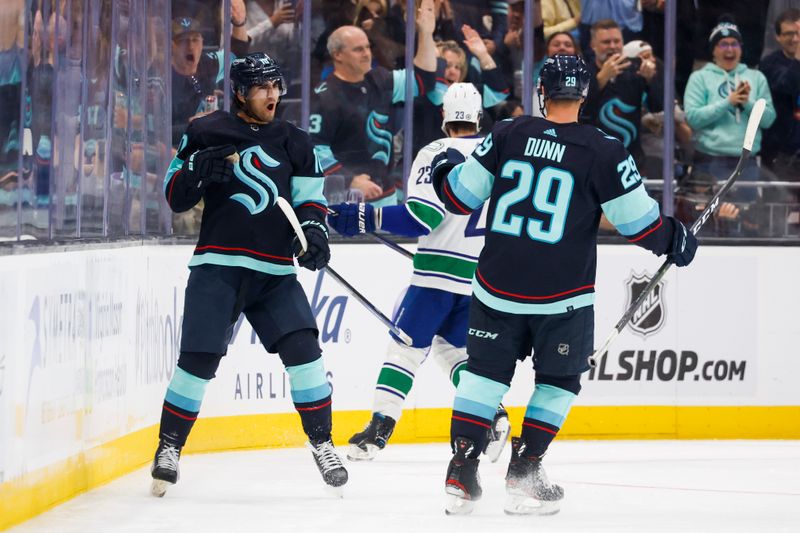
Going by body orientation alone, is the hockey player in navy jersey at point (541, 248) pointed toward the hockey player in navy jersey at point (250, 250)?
no

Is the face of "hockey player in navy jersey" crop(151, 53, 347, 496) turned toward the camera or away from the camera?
toward the camera

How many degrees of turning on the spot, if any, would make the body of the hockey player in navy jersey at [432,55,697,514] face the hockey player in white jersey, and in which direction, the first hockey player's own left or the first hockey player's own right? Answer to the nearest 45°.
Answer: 0° — they already face them

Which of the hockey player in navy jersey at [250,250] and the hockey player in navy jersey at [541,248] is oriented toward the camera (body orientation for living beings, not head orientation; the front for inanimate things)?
the hockey player in navy jersey at [250,250]

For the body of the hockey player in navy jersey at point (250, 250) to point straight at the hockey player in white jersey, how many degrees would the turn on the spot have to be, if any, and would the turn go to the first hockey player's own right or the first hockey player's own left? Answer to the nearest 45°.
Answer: approximately 135° to the first hockey player's own left

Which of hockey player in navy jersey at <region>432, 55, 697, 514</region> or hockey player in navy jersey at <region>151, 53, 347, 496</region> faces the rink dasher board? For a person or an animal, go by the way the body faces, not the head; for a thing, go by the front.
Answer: hockey player in navy jersey at <region>432, 55, 697, 514</region>

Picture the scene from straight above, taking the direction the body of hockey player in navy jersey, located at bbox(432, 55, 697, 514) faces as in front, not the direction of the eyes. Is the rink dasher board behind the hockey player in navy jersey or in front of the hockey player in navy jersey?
in front

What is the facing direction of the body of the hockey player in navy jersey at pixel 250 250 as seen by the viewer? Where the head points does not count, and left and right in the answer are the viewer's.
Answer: facing the viewer

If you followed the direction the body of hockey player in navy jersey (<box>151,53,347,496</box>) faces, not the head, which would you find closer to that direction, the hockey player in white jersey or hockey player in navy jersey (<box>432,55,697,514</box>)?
the hockey player in navy jersey

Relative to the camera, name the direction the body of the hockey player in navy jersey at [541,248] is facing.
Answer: away from the camera

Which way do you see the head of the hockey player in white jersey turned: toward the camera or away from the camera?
away from the camera

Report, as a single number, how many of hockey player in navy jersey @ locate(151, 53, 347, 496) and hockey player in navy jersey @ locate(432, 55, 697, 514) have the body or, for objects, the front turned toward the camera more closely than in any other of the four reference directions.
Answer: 1

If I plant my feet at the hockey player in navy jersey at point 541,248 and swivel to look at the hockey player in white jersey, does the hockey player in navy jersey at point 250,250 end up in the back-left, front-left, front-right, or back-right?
front-left

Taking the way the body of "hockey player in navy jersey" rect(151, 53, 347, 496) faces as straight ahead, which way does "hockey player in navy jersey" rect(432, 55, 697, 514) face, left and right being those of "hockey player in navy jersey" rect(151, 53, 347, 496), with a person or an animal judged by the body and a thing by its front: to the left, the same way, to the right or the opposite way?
the opposite way

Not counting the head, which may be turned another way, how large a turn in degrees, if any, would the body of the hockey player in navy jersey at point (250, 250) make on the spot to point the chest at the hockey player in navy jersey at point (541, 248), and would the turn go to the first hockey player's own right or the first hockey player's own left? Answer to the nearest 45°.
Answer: approximately 45° to the first hockey player's own left
